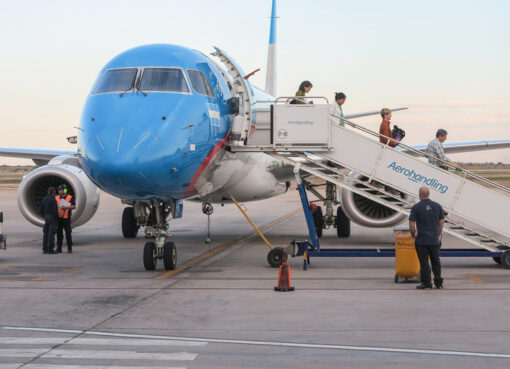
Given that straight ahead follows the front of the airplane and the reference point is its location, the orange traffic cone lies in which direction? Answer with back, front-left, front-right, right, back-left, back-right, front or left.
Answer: front-left

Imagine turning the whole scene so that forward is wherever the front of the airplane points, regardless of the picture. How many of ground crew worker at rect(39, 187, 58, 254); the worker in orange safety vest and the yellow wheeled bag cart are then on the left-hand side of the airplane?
1

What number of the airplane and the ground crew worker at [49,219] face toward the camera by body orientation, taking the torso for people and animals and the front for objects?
1

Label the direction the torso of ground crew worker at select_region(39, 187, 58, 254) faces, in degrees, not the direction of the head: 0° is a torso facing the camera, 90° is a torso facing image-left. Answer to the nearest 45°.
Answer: approximately 225°

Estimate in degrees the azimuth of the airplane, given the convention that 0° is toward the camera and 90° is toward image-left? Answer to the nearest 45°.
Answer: approximately 0°

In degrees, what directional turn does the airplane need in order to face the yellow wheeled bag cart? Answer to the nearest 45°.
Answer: approximately 90° to its left
